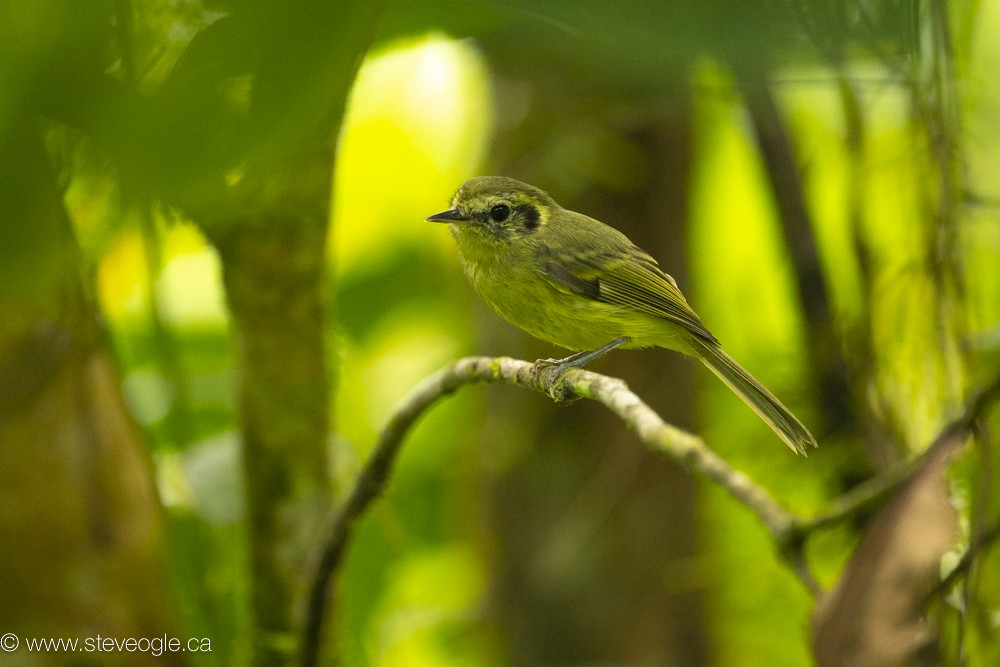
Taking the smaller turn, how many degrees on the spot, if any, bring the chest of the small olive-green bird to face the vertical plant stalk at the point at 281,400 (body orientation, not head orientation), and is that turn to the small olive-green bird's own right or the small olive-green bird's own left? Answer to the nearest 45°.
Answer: approximately 45° to the small olive-green bird's own left

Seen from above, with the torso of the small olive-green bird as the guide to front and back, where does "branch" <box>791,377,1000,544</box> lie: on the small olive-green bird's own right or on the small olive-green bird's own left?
on the small olive-green bird's own left

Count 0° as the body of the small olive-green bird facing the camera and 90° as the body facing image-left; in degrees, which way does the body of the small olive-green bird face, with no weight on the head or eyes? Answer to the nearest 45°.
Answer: approximately 90°

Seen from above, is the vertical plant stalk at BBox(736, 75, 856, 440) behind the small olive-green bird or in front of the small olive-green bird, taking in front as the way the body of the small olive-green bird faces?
behind
